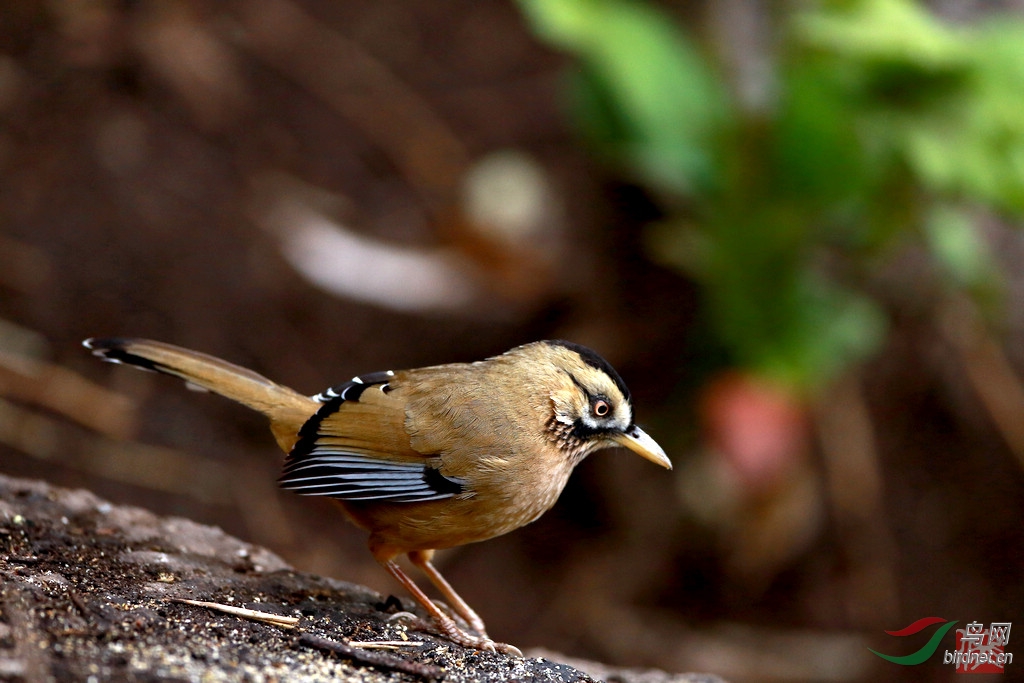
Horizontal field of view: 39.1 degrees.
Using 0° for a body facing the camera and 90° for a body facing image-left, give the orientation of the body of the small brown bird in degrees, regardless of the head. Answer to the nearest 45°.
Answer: approximately 270°
